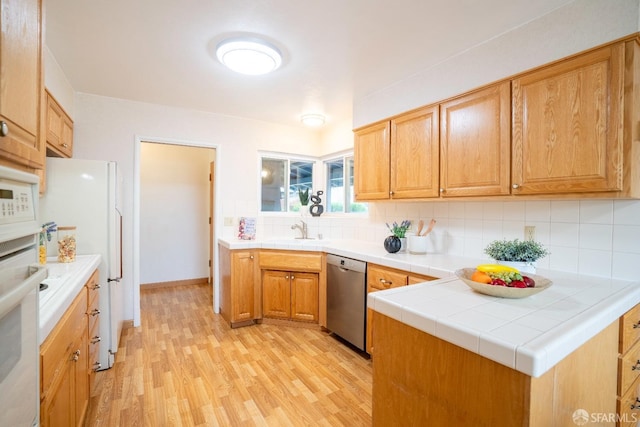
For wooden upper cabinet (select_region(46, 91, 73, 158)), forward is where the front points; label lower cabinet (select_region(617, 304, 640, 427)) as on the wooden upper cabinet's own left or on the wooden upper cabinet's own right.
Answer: on the wooden upper cabinet's own right

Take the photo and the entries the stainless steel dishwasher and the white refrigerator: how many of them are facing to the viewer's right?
1

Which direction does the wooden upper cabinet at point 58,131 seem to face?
to the viewer's right

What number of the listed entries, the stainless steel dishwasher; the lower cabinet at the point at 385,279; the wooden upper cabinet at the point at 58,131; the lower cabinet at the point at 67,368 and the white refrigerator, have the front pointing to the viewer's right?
3

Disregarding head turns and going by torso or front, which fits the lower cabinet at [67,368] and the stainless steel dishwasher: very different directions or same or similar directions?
very different directions

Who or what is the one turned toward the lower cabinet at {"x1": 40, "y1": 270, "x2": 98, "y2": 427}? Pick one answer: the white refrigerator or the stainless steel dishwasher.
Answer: the stainless steel dishwasher

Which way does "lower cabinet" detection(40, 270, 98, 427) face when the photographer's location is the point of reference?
facing to the right of the viewer

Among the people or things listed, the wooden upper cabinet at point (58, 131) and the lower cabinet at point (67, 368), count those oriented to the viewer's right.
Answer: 2

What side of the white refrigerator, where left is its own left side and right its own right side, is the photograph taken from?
right
